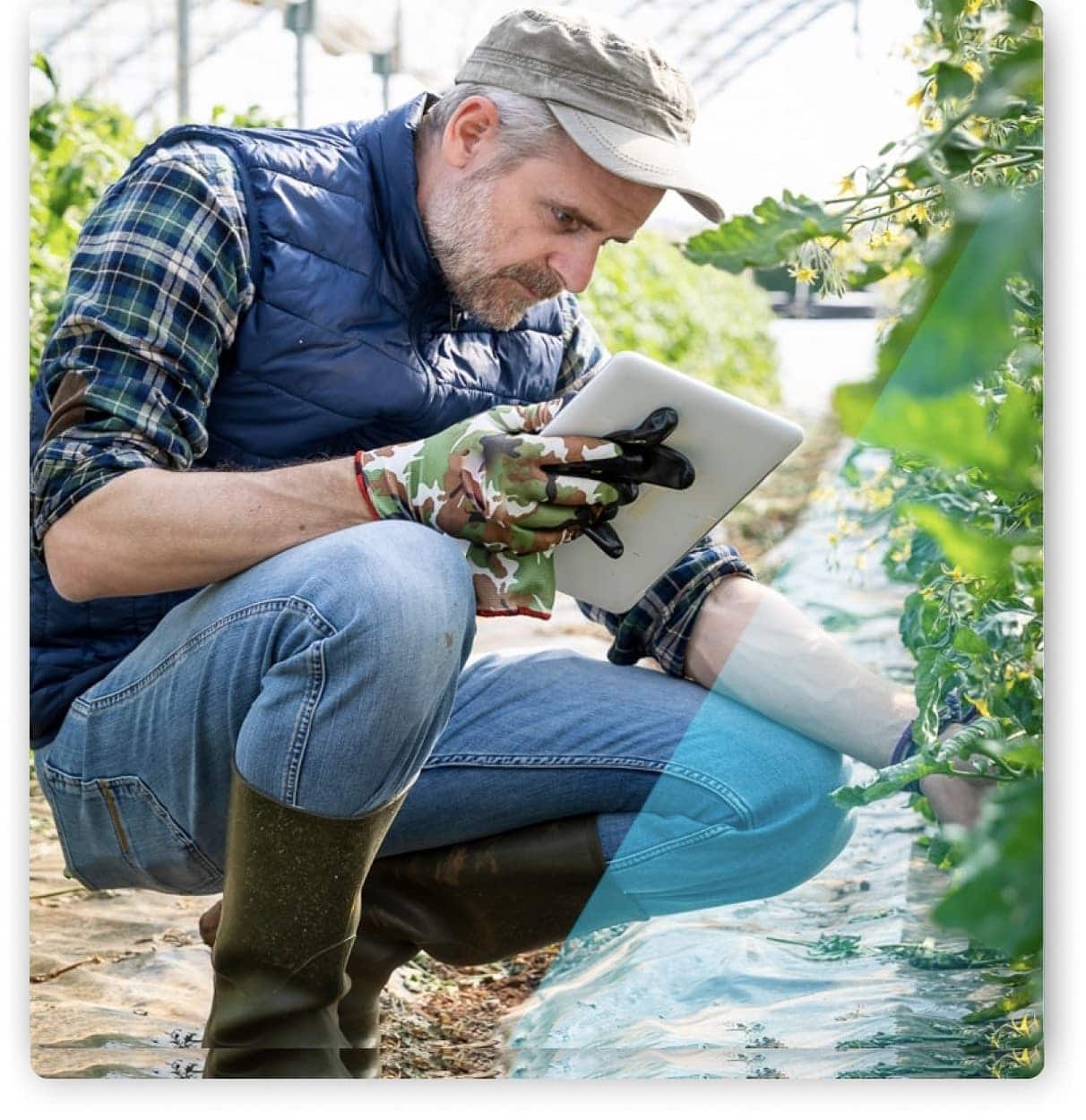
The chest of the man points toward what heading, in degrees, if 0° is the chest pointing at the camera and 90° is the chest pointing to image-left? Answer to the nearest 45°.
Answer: approximately 315°
